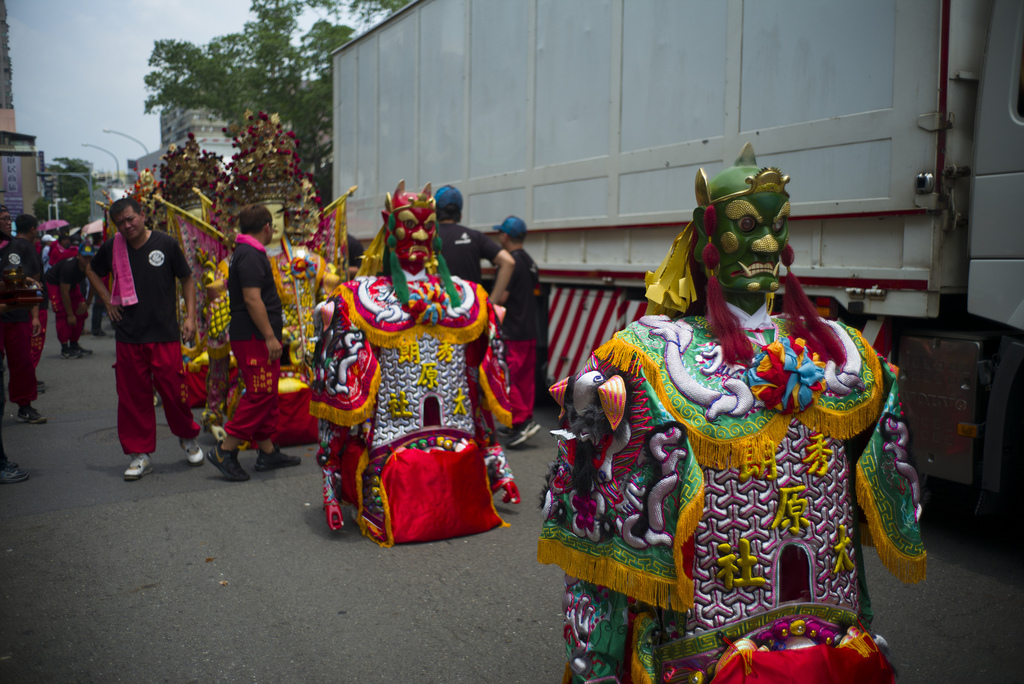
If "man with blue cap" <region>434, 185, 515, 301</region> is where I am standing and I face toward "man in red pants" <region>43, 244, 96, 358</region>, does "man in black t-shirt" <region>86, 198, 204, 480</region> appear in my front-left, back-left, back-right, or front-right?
front-left

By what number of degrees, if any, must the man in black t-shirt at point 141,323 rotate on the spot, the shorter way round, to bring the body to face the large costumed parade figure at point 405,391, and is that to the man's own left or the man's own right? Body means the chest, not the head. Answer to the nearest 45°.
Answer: approximately 45° to the man's own left

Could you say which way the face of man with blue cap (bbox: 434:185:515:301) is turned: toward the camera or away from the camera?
away from the camera

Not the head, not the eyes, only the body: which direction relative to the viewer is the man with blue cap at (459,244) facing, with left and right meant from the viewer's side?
facing away from the viewer

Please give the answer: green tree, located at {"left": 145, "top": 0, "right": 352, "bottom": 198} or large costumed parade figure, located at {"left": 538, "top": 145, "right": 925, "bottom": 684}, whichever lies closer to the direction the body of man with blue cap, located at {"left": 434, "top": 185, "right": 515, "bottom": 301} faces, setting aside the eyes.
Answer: the green tree

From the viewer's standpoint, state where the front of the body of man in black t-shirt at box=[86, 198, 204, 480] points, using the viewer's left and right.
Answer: facing the viewer

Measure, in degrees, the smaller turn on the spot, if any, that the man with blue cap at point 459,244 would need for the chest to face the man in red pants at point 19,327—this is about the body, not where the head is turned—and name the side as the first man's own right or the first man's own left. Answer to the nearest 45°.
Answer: approximately 90° to the first man's own left

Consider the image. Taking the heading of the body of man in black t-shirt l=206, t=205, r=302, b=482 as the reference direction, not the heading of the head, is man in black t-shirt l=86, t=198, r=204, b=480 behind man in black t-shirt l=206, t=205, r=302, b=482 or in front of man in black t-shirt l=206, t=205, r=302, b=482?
behind

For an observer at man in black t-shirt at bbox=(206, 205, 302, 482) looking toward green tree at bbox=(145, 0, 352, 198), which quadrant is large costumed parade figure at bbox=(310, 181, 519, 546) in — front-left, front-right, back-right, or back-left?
back-right

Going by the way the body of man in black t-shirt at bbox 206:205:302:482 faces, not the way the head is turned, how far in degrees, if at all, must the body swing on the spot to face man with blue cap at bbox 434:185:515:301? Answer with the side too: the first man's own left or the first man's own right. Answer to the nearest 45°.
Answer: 0° — they already face them

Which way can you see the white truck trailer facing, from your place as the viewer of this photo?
facing the viewer and to the right of the viewer

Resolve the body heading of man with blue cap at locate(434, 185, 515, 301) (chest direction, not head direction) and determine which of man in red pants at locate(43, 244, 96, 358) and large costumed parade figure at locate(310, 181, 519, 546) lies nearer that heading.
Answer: the man in red pants

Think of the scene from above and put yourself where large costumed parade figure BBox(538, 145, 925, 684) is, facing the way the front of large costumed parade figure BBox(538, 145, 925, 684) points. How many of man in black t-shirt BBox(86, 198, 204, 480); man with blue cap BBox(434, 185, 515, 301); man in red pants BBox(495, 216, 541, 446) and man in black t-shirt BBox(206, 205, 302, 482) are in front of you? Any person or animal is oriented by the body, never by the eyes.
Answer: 0

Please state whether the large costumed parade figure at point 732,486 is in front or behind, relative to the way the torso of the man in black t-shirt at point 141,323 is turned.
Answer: in front

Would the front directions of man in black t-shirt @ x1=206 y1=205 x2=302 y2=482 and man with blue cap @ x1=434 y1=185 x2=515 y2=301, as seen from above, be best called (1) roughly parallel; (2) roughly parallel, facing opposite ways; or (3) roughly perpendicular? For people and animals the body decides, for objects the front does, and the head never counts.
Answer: roughly perpendicular

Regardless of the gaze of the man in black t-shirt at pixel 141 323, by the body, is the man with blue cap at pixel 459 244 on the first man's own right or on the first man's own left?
on the first man's own left

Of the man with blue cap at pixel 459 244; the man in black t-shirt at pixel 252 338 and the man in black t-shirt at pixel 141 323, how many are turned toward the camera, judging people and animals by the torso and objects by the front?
1

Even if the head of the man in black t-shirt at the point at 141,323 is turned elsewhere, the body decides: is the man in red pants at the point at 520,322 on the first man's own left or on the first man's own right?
on the first man's own left
